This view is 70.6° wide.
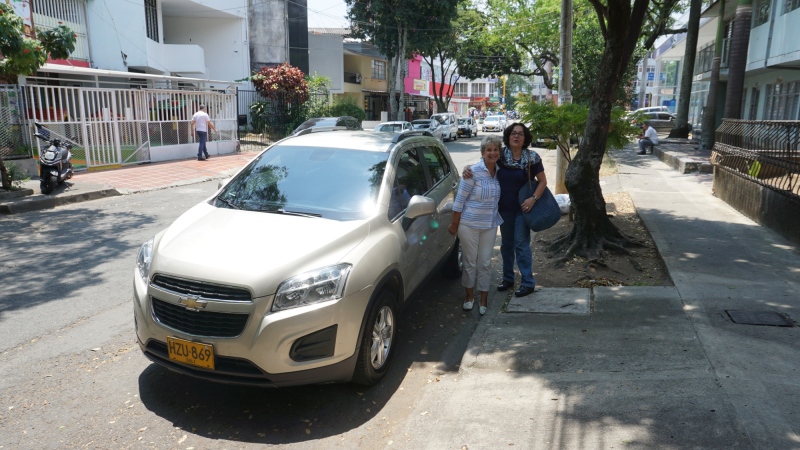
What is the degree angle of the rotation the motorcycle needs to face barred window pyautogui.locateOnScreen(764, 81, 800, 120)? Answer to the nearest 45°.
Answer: approximately 135° to its left

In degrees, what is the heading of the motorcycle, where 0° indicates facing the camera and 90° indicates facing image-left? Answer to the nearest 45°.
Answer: approximately 45°

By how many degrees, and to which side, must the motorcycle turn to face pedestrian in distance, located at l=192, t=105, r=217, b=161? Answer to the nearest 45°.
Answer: approximately 180°

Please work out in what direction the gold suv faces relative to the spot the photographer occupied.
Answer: facing the viewer and to the left of the viewer

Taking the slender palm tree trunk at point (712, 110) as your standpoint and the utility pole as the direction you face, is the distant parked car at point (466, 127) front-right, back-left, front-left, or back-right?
back-right

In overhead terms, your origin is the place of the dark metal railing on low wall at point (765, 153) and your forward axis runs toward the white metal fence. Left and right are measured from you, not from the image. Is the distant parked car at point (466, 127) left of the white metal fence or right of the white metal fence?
right

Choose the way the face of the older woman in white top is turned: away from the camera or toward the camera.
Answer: toward the camera

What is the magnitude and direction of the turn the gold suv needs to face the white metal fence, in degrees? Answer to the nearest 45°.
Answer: approximately 135° to its right

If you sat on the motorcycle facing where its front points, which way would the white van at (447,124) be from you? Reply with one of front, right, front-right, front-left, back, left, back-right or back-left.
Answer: back

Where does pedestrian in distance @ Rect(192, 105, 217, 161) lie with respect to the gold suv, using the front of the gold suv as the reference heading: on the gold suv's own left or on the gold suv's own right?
on the gold suv's own right

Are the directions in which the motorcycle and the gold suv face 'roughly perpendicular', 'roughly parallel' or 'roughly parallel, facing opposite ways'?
roughly parallel

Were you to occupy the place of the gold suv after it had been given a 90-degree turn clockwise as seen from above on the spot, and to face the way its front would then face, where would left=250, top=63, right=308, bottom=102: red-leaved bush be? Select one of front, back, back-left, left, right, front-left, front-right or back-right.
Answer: front-right

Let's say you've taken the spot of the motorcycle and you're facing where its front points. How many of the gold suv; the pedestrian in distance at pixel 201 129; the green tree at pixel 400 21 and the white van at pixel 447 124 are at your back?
3

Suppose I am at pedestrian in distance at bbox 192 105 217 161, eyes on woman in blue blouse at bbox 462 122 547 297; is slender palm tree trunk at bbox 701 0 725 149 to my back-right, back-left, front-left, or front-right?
front-left

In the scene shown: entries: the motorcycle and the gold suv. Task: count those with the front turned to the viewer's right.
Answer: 0

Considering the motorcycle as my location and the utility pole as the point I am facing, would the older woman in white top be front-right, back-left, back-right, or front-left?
front-right

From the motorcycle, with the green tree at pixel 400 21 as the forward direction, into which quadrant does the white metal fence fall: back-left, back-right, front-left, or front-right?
front-left

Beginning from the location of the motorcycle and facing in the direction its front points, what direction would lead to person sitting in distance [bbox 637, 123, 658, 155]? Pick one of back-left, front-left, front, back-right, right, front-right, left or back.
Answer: back-left

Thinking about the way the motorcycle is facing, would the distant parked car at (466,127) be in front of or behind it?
behind
